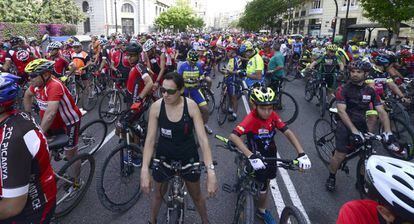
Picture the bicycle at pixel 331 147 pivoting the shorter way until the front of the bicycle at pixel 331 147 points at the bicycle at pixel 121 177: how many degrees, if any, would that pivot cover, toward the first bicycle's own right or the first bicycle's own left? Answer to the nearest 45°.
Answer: approximately 90° to the first bicycle's own right

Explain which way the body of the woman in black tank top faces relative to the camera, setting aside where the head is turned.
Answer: toward the camera

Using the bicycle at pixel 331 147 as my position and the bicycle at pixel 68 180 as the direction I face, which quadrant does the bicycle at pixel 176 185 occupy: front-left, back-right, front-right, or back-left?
front-left

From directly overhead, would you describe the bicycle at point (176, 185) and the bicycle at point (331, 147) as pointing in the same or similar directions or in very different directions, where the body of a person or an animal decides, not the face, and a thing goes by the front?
same or similar directions

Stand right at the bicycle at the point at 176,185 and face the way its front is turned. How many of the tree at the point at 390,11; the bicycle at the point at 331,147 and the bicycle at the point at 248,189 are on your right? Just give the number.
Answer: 0

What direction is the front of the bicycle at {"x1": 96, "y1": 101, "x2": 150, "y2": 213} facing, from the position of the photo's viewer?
facing the viewer and to the left of the viewer

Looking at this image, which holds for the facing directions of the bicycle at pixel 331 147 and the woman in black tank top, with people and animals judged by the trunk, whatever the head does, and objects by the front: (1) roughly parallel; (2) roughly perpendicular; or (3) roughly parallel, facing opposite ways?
roughly parallel

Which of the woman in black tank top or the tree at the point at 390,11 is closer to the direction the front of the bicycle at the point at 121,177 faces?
the woman in black tank top

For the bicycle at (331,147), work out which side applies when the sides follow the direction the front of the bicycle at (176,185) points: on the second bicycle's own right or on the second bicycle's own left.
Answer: on the second bicycle's own left

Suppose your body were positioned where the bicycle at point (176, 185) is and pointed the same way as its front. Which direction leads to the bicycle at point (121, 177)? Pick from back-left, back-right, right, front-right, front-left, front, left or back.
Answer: back-right

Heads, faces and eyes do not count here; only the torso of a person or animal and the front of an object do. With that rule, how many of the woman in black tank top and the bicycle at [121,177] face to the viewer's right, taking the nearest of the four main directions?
0

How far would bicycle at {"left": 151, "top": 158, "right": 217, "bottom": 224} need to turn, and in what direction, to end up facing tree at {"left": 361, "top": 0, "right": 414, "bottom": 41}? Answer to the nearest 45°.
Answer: approximately 135° to its left

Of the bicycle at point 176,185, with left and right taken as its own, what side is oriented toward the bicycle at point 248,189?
left

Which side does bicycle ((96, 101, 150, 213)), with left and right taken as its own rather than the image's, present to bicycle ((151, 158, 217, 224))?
left

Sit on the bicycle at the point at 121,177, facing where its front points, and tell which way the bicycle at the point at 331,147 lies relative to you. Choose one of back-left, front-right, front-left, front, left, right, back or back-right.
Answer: back-left

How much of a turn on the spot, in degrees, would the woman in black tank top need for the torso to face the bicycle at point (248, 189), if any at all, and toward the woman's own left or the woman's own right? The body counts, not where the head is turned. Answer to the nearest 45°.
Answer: approximately 90° to the woman's own left
